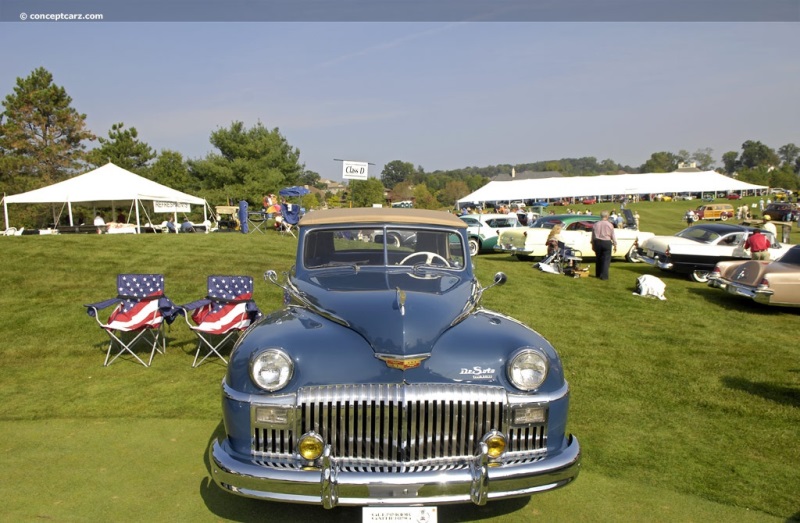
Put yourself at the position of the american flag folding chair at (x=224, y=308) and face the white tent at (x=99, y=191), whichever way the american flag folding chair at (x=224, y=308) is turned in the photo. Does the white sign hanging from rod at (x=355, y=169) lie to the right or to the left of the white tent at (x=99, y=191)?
right

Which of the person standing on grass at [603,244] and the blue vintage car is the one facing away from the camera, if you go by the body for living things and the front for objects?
the person standing on grass

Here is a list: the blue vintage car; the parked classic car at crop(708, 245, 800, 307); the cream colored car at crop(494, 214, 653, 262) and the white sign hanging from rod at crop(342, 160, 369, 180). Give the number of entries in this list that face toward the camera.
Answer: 2

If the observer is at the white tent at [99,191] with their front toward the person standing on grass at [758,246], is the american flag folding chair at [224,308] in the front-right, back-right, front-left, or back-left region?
front-right

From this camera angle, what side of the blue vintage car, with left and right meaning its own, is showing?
front

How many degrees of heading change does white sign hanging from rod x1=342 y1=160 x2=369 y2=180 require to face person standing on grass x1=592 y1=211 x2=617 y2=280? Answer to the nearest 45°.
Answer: approximately 90° to its left

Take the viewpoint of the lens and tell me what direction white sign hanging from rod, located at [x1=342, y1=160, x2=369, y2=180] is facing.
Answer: facing the viewer

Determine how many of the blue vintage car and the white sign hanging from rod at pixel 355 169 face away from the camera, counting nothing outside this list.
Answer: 0

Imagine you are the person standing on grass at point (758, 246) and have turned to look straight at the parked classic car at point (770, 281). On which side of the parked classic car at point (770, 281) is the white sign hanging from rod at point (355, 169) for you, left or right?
right

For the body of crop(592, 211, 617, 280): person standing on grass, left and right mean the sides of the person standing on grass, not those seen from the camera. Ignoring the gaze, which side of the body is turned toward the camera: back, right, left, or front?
back
